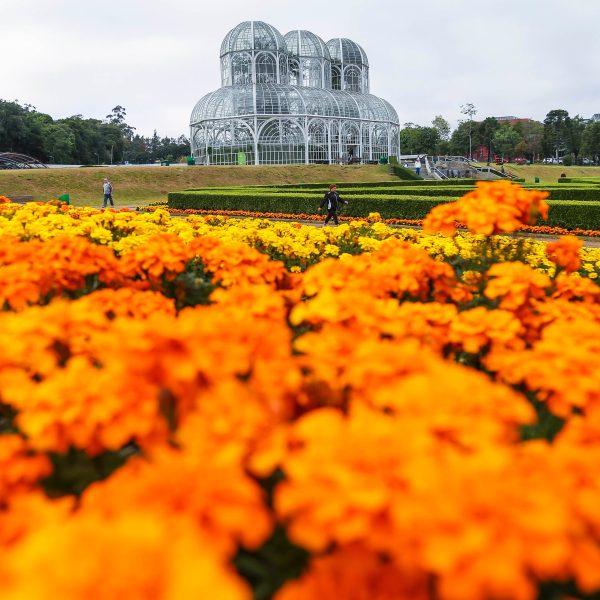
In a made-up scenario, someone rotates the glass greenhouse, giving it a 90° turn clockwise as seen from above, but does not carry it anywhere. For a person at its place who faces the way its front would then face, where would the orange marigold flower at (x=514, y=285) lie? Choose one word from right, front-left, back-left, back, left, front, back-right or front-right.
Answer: front-left

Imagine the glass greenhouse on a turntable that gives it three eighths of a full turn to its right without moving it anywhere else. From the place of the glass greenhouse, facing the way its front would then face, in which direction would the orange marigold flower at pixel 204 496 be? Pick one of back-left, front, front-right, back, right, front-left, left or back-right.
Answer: left

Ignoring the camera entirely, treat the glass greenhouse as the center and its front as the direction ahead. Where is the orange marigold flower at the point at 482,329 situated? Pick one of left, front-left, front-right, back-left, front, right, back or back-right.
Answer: front-right

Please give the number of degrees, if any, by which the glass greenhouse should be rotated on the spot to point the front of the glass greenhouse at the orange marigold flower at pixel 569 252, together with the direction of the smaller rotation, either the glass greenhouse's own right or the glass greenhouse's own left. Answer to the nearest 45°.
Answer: approximately 45° to the glass greenhouse's own right

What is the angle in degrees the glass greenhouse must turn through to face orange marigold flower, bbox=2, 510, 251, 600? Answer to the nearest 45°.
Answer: approximately 45° to its right

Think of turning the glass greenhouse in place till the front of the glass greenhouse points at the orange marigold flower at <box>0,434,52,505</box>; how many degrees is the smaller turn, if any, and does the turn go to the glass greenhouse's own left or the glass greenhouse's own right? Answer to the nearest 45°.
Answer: approximately 45° to the glass greenhouse's own right

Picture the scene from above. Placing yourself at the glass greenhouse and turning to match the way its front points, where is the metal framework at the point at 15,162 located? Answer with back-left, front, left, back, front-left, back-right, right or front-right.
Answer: back-right
